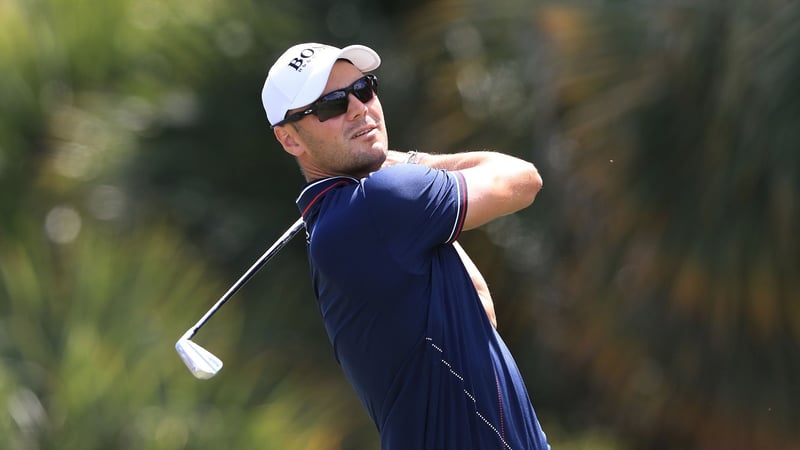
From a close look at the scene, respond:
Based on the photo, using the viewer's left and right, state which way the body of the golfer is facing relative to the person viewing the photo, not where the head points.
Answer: facing to the right of the viewer

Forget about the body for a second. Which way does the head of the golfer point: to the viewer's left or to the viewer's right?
to the viewer's right
